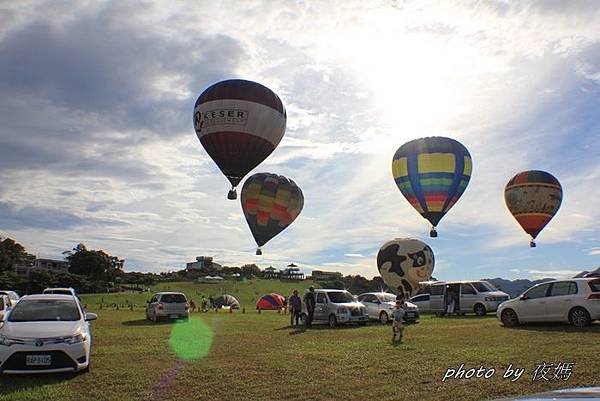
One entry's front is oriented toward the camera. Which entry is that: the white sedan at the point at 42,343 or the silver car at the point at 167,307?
the white sedan

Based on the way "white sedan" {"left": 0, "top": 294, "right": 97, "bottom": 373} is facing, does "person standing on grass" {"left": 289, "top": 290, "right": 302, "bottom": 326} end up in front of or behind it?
behind

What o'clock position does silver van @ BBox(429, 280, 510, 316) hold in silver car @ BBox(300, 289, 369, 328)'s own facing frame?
The silver van is roughly at 9 o'clock from the silver car.

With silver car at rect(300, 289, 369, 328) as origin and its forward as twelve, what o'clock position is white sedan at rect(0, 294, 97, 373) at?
The white sedan is roughly at 2 o'clock from the silver car.

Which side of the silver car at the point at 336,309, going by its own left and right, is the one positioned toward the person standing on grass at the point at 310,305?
right

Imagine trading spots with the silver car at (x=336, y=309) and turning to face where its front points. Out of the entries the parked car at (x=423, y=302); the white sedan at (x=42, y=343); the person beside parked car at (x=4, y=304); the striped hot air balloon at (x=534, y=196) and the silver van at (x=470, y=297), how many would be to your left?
3

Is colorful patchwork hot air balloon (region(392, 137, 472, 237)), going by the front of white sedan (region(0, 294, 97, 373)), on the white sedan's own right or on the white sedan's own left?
on the white sedan's own left

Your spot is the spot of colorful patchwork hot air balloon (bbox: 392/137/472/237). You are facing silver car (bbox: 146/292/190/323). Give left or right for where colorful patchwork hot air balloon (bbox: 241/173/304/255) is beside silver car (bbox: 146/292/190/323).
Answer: right

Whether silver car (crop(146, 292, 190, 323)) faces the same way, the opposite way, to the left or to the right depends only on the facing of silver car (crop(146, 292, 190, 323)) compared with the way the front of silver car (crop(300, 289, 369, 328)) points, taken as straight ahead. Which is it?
the opposite way

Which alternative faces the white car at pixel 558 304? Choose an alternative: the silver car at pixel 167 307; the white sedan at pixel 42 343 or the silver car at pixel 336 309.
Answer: the silver car at pixel 336 309

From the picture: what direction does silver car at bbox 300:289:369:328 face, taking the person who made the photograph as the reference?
facing the viewer and to the right of the viewer

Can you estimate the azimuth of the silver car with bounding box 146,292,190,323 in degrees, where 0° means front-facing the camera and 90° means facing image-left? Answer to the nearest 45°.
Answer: approximately 135°

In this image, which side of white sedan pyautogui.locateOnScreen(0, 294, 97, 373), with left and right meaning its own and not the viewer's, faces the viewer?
front

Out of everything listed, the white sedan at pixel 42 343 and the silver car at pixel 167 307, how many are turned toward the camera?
1
